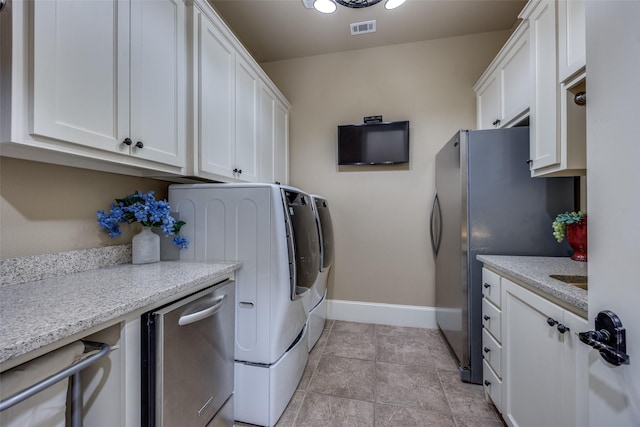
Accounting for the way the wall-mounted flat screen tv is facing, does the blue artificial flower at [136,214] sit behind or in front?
in front

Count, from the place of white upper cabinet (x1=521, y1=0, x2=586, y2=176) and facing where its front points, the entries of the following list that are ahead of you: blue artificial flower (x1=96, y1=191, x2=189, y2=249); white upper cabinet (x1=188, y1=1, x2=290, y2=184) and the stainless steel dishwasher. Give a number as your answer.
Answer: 3

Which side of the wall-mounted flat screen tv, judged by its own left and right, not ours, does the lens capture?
front

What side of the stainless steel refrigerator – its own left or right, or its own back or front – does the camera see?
left

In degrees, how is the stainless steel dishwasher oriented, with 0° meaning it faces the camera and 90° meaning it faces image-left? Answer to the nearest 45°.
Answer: approximately 315°

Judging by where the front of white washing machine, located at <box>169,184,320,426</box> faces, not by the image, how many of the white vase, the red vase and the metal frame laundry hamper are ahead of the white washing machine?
1

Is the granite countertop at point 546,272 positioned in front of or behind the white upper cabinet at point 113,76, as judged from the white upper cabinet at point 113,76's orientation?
in front

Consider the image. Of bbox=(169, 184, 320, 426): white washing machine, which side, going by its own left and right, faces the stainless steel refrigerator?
front

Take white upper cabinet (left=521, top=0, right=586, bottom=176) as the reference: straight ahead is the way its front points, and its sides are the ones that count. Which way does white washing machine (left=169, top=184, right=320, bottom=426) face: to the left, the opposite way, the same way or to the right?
the opposite way

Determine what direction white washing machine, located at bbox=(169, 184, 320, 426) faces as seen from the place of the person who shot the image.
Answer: facing to the right of the viewer

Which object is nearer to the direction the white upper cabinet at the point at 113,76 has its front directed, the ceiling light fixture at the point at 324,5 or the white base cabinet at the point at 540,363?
the white base cabinet

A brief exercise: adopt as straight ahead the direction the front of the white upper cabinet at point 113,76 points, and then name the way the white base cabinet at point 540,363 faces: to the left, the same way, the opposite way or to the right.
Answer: the opposite way
